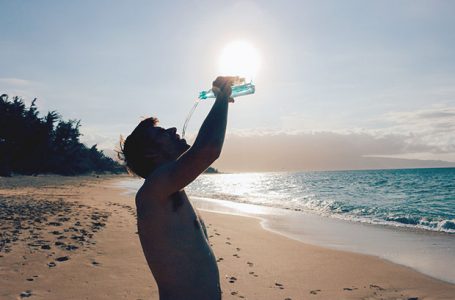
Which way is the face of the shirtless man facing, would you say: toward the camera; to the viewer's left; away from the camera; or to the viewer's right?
to the viewer's right

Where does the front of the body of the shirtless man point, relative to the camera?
to the viewer's right
